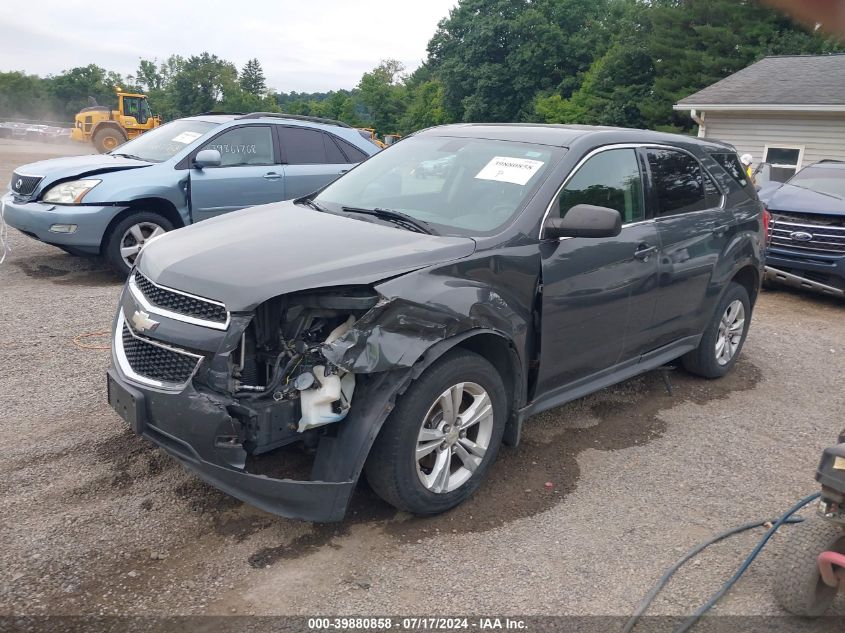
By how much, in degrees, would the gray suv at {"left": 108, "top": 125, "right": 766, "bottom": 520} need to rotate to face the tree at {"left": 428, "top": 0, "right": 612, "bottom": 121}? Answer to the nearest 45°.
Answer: approximately 135° to its right

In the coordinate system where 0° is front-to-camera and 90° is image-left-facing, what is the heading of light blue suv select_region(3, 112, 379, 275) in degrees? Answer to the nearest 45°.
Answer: approximately 45°

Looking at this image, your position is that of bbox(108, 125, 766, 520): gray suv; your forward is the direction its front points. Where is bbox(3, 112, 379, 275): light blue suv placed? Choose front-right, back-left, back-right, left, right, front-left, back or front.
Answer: right

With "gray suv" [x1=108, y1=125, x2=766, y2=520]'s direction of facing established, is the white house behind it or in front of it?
behind

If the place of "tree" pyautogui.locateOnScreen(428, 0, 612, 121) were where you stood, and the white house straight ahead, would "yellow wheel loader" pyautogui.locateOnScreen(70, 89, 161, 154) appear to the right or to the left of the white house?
right

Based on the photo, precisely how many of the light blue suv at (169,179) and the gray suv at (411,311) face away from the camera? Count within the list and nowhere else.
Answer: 0

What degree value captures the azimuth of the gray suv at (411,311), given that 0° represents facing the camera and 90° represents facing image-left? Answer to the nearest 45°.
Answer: approximately 45°
